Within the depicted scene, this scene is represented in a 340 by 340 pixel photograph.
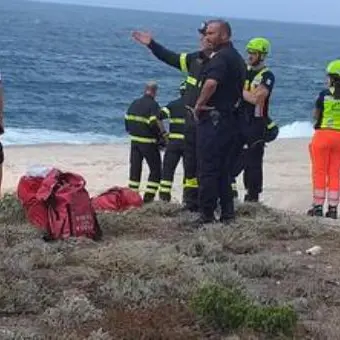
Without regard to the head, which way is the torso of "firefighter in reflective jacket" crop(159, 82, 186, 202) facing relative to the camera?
away from the camera

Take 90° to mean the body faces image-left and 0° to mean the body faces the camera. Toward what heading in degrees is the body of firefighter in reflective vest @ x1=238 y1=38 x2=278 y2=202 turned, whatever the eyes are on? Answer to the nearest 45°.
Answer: approximately 45°

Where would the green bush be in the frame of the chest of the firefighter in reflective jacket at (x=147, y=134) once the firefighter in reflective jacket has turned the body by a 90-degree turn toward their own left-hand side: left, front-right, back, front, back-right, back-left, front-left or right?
back-left

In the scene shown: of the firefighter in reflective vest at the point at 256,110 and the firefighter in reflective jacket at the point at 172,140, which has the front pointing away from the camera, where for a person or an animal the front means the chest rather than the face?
the firefighter in reflective jacket at the point at 172,140

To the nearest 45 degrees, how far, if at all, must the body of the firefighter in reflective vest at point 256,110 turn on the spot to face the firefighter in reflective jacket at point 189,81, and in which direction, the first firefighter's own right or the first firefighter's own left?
0° — they already face them

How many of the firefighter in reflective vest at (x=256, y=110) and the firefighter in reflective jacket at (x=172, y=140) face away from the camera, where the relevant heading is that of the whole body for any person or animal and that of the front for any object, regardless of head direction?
1

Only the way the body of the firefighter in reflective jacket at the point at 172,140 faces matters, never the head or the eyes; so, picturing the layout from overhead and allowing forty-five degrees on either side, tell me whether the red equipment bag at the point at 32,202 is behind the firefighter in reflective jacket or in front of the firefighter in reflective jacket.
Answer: behind

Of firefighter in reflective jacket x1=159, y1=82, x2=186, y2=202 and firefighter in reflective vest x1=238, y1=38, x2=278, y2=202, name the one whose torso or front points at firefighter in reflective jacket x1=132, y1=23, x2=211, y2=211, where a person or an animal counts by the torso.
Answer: firefighter in reflective vest x1=238, y1=38, x2=278, y2=202

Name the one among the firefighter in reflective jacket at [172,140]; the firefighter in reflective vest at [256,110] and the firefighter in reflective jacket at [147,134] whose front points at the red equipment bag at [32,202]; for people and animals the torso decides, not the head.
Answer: the firefighter in reflective vest at [256,110]

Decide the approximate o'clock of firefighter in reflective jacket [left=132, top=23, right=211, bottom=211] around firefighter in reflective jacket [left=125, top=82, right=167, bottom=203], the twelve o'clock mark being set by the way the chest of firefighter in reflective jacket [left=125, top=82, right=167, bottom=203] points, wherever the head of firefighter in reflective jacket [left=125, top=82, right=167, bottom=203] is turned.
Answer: firefighter in reflective jacket [left=132, top=23, right=211, bottom=211] is roughly at 4 o'clock from firefighter in reflective jacket [left=125, top=82, right=167, bottom=203].

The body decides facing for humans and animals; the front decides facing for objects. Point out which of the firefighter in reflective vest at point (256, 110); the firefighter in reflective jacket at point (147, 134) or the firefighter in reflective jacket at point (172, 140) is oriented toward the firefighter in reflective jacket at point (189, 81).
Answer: the firefighter in reflective vest at point (256, 110)

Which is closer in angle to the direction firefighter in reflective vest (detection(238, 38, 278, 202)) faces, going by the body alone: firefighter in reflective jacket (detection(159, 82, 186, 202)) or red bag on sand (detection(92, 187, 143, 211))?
the red bag on sand
